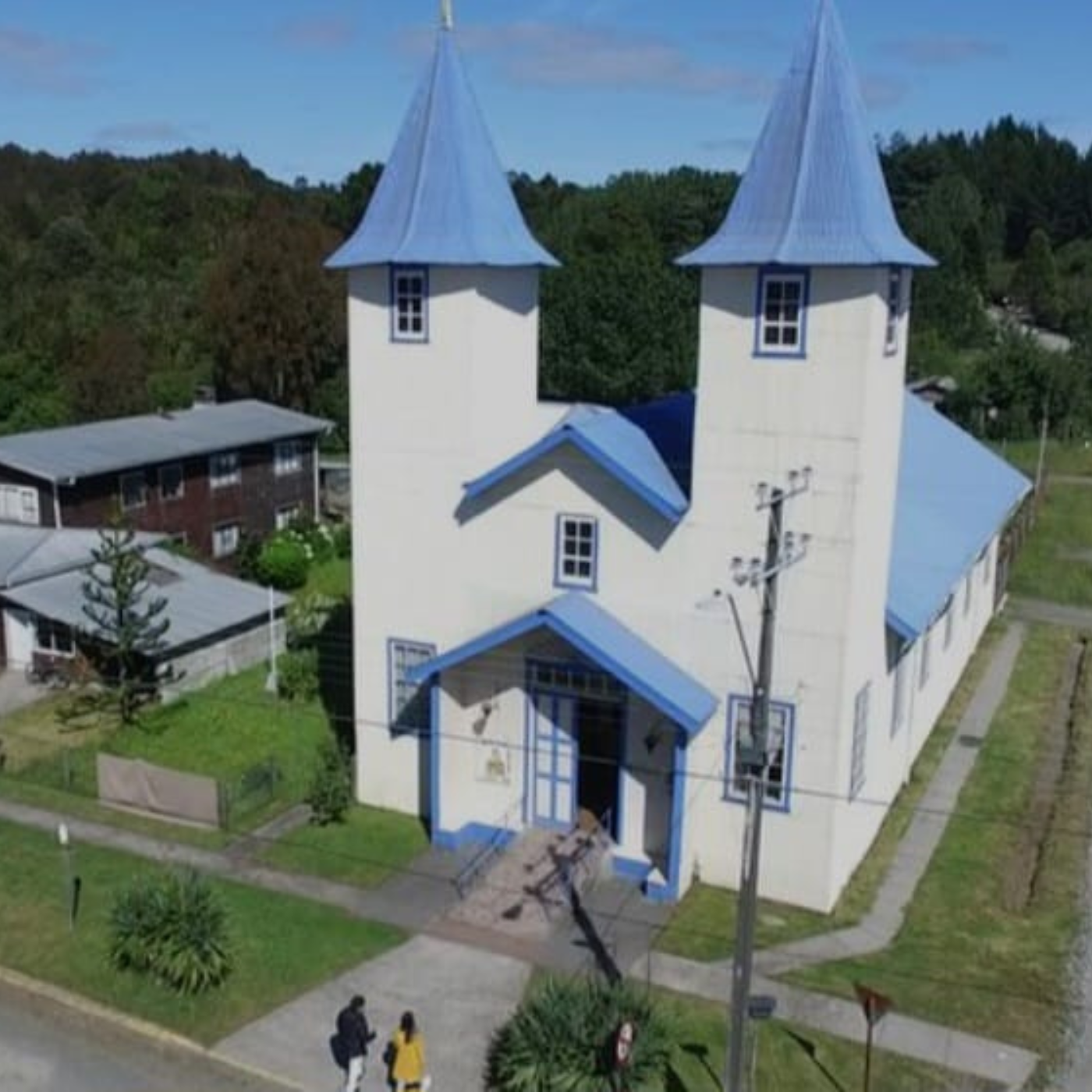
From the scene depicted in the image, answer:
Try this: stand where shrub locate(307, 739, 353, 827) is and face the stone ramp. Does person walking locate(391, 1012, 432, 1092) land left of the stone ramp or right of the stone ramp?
right

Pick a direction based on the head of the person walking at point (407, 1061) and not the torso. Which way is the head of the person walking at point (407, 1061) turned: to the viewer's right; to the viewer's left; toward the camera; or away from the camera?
away from the camera

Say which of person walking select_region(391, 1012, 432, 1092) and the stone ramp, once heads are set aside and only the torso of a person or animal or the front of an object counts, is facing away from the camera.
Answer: the person walking

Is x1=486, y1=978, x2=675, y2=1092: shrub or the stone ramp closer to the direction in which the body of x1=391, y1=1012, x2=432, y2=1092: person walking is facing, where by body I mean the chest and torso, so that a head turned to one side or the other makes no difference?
the stone ramp

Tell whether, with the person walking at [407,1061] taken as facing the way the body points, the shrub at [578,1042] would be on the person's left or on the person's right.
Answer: on the person's right

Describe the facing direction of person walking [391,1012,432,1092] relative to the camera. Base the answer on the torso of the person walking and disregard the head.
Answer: away from the camera

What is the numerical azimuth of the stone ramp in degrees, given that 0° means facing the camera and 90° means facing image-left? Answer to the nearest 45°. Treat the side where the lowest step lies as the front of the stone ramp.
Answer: approximately 45°

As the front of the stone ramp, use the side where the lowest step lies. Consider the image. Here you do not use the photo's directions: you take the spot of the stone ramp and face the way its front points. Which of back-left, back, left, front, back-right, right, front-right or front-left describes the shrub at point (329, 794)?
right

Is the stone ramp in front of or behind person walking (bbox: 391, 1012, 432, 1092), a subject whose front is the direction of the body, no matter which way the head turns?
in front

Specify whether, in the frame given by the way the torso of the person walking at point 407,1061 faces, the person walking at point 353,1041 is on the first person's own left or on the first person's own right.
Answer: on the first person's own left

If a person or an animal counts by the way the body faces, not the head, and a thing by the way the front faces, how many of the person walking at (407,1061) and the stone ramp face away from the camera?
1

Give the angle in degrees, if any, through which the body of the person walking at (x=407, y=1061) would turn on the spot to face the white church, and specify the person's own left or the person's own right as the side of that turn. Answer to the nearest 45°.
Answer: approximately 45° to the person's own right

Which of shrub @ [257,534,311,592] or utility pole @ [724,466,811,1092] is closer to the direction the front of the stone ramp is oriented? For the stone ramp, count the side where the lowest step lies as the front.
the utility pole

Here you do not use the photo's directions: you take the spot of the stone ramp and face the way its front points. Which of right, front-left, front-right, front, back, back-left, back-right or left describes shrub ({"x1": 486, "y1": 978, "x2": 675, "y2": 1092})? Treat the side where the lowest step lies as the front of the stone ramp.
front-left
